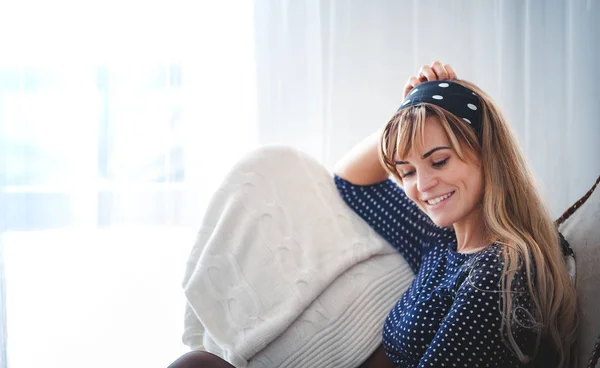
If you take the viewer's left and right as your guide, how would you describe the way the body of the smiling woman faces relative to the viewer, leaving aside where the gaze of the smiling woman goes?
facing the viewer and to the left of the viewer

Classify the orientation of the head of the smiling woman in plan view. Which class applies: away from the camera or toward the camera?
toward the camera
